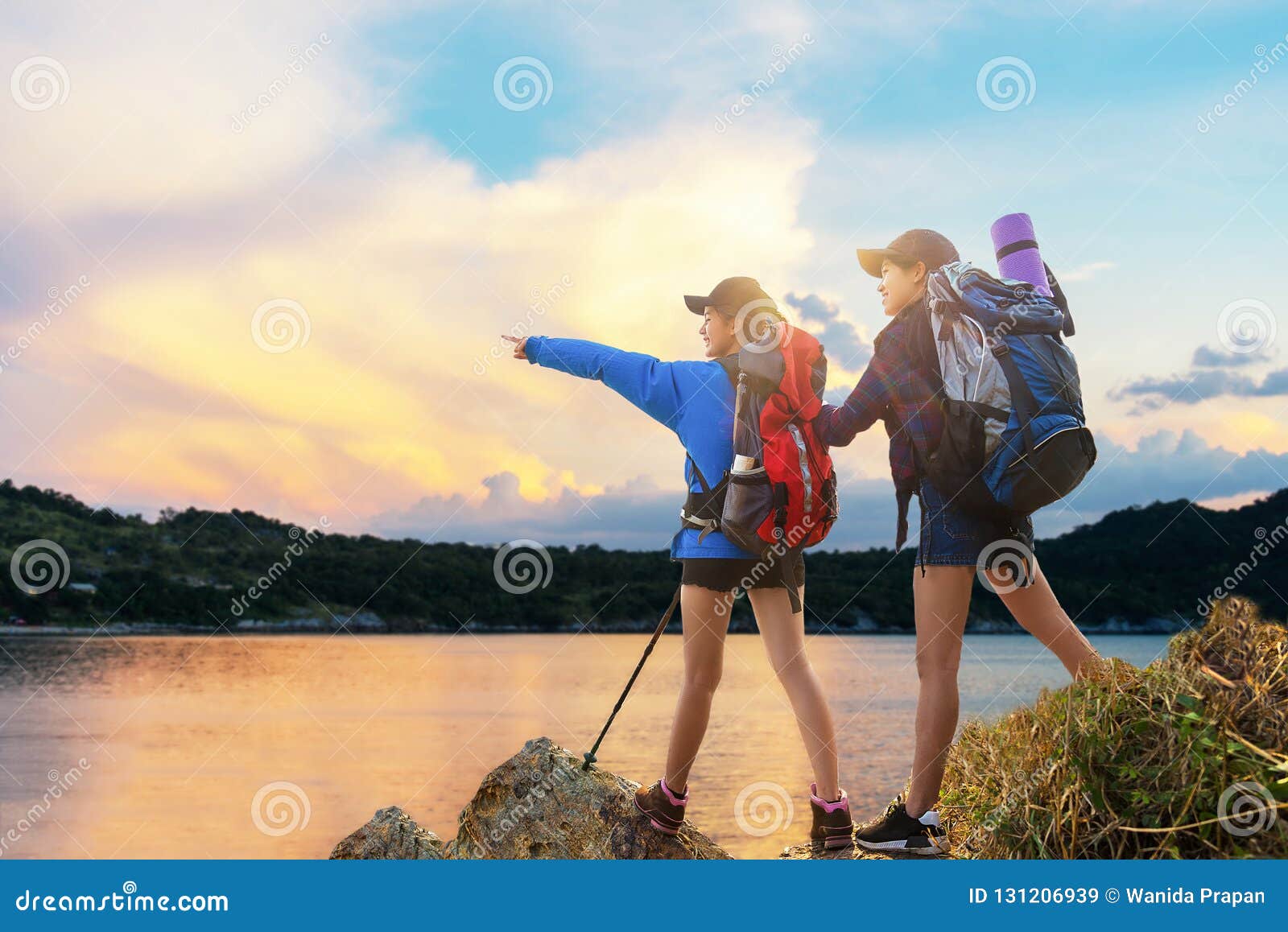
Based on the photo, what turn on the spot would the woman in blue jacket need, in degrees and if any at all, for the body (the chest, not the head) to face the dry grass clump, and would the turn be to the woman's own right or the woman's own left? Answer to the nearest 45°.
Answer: approximately 180°

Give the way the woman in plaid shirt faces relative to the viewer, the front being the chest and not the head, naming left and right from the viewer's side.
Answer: facing to the left of the viewer

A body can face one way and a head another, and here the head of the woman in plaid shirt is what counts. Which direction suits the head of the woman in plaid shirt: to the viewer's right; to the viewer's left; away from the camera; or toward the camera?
to the viewer's left

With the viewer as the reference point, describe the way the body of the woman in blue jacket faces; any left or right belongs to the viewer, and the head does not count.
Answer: facing away from the viewer and to the left of the viewer

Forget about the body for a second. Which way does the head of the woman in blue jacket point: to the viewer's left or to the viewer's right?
to the viewer's left

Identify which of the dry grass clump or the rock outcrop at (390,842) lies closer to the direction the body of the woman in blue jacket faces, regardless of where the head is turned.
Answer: the rock outcrop
